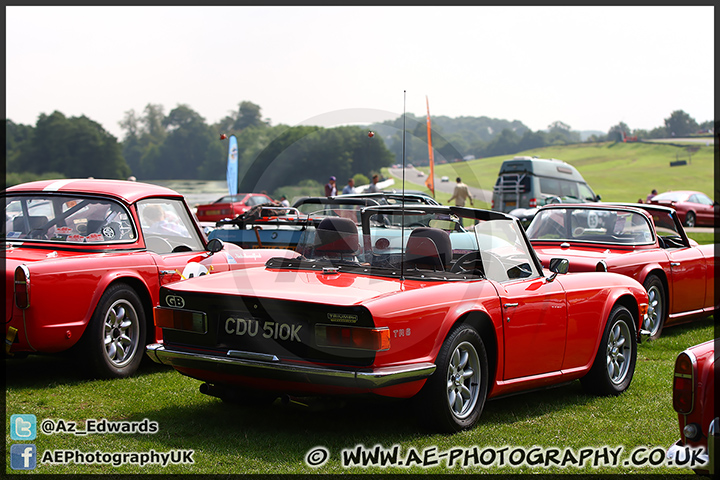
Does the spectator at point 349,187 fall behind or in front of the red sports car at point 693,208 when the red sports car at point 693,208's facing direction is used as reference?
behind

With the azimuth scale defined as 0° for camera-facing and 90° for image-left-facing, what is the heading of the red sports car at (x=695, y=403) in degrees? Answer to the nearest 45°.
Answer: approximately 225°

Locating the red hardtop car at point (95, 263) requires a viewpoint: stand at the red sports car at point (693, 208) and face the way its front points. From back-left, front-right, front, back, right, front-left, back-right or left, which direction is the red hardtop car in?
back-right

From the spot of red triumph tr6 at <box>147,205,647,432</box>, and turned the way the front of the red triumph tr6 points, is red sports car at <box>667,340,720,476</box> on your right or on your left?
on your right
